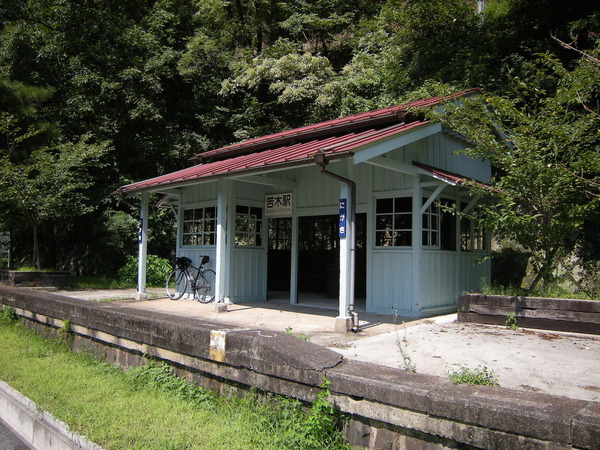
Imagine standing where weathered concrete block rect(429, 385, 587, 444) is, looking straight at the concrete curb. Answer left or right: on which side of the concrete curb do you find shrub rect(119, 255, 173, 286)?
right

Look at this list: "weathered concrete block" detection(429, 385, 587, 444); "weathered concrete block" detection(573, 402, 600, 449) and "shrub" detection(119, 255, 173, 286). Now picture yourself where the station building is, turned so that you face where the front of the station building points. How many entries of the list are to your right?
1

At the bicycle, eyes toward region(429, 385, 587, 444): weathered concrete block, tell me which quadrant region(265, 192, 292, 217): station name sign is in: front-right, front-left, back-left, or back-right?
front-left

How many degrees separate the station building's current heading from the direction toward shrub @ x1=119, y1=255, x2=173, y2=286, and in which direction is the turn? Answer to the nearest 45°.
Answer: approximately 90° to its right

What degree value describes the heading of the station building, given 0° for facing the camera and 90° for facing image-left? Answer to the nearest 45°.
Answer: approximately 45°

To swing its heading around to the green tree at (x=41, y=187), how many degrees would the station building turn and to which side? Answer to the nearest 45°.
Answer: approximately 90° to its right

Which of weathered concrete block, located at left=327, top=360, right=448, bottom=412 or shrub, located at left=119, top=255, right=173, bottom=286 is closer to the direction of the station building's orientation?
the weathered concrete block

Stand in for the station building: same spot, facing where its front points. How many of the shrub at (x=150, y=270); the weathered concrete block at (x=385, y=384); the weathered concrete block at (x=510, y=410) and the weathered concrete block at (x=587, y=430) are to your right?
1

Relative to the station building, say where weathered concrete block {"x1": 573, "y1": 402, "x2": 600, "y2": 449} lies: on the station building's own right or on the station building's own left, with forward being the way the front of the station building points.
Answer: on the station building's own left

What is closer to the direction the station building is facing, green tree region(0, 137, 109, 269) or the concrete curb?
the concrete curb

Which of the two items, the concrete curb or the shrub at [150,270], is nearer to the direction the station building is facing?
the concrete curb

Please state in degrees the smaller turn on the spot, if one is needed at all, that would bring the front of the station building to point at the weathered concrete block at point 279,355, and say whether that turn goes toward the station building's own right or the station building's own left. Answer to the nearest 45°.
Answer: approximately 45° to the station building's own left

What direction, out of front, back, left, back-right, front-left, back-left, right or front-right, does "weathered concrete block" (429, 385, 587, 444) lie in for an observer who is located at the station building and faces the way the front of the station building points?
front-left

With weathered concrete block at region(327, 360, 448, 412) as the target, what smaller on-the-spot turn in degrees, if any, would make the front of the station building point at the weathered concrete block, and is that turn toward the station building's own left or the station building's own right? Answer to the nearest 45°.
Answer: approximately 45° to the station building's own left

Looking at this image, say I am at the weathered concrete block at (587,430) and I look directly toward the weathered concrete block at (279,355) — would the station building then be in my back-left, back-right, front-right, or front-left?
front-right
